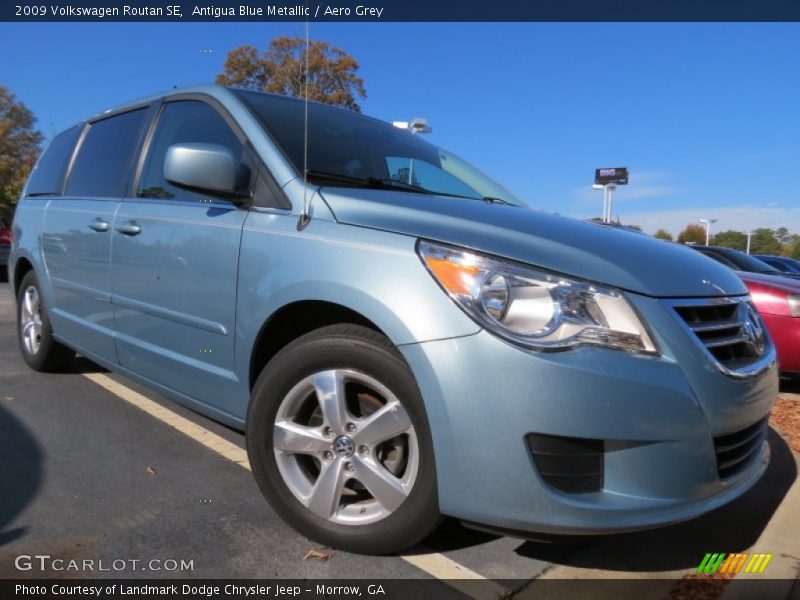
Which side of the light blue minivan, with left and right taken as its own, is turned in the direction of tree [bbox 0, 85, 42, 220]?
back

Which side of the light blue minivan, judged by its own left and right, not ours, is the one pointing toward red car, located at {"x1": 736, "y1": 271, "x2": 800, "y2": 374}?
left

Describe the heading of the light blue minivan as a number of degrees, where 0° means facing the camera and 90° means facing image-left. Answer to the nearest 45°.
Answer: approximately 315°
